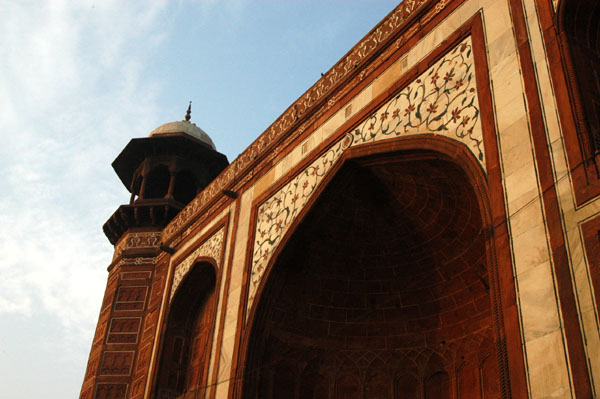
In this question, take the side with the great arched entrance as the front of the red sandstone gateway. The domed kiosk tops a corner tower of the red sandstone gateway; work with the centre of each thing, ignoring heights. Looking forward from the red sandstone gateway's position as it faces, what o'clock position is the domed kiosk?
The domed kiosk is roughly at 3 o'clock from the red sandstone gateway.
